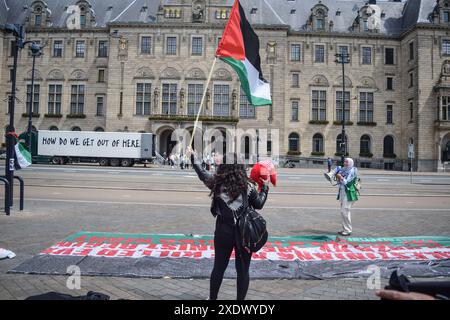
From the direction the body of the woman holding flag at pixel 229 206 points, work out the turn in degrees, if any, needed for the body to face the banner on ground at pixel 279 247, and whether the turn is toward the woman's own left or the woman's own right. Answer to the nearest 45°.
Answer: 0° — they already face it

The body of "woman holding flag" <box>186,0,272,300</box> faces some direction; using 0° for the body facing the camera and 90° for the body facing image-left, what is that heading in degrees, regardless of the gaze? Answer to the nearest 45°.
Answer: approximately 180°

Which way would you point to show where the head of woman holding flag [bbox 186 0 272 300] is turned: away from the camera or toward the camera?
away from the camera

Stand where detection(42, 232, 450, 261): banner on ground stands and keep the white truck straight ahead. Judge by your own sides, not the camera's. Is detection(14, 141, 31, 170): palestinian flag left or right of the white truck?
left

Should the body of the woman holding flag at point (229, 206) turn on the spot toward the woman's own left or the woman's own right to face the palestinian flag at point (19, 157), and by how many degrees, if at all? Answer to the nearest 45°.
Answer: approximately 45° to the woman's own left
